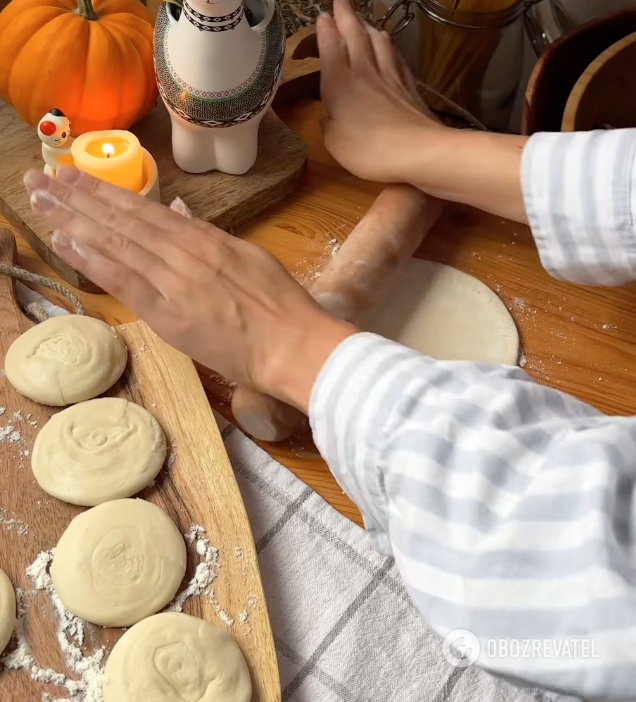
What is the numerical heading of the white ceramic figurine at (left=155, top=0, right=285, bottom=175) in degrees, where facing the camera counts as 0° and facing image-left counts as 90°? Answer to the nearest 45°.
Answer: approximately 0°
